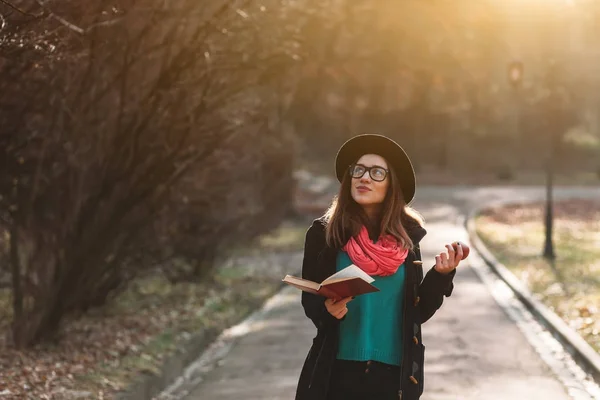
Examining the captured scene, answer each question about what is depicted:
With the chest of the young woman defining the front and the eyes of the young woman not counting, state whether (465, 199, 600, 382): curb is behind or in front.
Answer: behind

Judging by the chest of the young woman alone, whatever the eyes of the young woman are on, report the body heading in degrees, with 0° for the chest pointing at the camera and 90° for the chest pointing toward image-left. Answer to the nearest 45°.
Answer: approximately 0°

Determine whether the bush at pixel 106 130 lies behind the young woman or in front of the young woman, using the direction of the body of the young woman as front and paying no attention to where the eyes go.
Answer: behind

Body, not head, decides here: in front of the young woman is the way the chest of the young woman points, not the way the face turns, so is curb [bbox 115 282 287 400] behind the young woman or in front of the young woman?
behind
